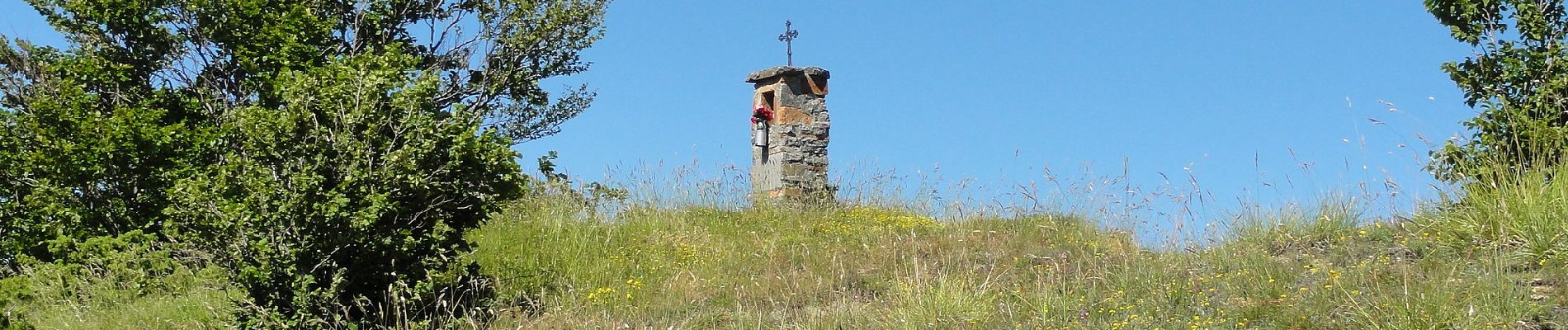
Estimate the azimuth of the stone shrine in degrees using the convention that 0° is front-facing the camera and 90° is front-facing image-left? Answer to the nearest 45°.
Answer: approximately 45°
